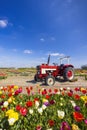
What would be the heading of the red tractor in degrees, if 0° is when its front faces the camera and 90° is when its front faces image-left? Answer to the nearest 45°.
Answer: approximately 45°
